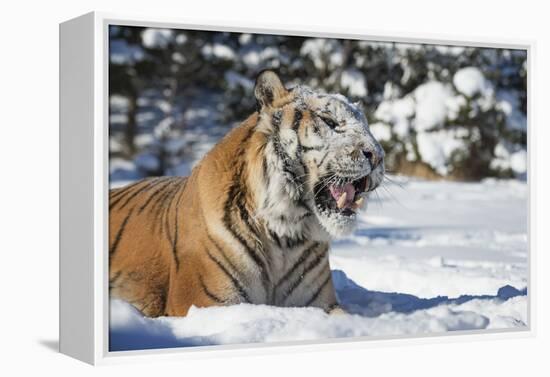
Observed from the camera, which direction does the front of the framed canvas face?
facing the viewer and to the right of the viewer
